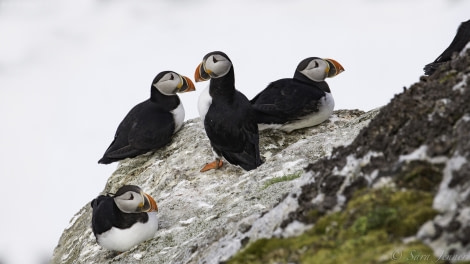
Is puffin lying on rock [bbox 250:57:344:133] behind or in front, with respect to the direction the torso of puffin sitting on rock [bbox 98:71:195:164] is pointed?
in front

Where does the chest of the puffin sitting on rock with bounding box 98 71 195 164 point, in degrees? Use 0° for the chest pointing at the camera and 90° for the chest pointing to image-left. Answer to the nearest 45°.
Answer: approximately 270°

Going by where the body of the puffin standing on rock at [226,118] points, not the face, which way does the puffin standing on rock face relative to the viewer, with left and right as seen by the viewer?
facing to the left of the viewer

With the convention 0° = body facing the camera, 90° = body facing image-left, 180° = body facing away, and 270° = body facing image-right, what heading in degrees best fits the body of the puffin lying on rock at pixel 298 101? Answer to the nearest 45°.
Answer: approximately 270°

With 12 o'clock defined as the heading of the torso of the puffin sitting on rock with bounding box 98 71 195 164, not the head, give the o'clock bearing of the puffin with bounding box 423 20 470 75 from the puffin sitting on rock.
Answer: The puffin is roughly at 1 o'clock from the puffin sitting on rock.

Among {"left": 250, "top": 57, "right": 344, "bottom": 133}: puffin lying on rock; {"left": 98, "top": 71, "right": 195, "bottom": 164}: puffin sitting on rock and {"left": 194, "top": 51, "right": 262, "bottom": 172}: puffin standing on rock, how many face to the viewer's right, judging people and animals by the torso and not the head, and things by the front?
2

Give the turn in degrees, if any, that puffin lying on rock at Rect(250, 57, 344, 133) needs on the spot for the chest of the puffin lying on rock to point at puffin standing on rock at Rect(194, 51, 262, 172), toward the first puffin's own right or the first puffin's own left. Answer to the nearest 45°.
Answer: approximately 135° to the first puffin's own right

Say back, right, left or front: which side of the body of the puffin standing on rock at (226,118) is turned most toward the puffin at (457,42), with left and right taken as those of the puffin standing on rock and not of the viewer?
back

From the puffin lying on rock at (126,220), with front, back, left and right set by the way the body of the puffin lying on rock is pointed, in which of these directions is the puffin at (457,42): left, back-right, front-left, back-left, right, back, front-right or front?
front-left

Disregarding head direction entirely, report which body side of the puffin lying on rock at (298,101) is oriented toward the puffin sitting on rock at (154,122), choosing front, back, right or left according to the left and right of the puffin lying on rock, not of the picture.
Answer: back

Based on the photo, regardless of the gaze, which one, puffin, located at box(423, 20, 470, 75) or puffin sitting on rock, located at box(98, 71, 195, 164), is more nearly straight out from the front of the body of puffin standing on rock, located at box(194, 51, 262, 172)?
the puffin sitting on rock

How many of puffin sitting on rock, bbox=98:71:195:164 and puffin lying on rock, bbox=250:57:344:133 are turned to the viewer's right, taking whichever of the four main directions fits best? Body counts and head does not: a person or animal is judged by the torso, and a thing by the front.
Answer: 2
